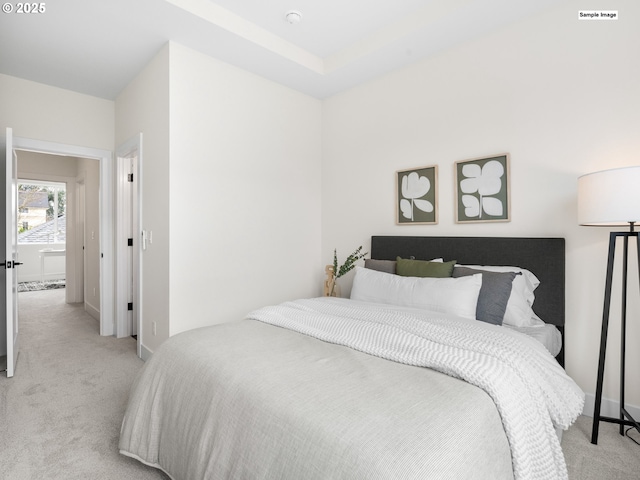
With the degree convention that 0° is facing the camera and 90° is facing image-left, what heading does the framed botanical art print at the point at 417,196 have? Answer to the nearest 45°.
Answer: approximately 45°

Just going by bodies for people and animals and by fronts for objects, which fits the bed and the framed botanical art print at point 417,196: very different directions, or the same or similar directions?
same or similar directions

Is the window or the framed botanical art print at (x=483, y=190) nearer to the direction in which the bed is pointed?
the window

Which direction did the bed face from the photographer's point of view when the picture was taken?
facing the viewer and to the left of the viewer

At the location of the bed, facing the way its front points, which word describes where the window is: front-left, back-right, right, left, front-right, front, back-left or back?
right

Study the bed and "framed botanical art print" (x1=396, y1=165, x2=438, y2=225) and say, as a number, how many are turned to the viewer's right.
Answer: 0

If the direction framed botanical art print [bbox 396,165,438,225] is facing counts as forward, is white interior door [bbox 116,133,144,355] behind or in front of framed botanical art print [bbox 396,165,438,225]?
in front

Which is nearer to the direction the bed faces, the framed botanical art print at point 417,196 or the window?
the window

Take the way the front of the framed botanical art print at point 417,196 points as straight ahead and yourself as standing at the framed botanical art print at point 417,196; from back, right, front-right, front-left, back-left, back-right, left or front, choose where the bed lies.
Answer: front-left
